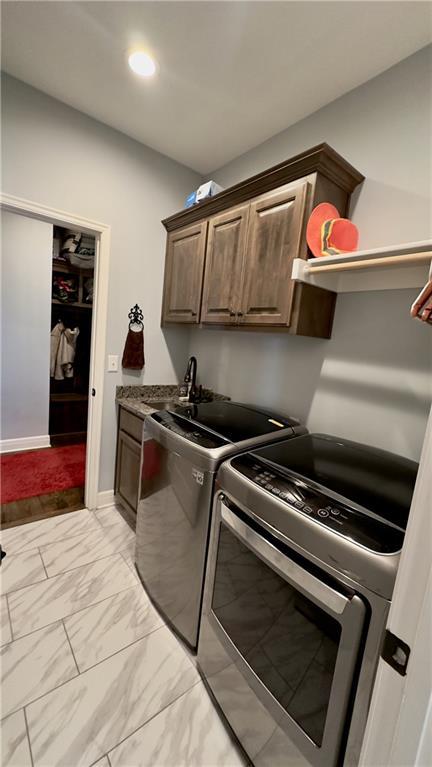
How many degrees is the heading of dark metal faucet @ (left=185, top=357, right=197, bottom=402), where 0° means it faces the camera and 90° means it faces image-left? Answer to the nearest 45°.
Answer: approximately 45°

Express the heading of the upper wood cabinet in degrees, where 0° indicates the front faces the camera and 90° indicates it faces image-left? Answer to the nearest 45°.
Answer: approximately 45°

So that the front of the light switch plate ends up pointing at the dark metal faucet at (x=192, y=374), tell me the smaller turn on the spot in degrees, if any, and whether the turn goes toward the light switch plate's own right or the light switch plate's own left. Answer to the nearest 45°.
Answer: approximately 90° to the light switch plate's own left

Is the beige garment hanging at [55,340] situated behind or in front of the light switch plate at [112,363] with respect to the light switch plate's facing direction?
behind

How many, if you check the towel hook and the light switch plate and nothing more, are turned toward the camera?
2
